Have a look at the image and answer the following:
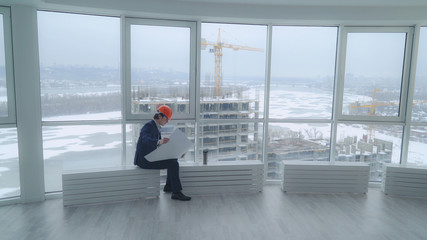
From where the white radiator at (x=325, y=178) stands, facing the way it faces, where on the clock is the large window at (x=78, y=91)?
The large window is roughly at 2 o'clock from the white radiator.

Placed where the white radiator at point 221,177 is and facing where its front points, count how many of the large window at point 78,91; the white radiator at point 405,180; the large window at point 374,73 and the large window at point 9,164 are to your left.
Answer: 2

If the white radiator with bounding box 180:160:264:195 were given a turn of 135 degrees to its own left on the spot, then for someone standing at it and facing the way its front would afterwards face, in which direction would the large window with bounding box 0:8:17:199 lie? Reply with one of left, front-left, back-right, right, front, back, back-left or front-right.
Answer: back-left

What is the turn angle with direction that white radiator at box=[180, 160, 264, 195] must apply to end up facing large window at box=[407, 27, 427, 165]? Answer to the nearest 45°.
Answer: approximately 90° to its left

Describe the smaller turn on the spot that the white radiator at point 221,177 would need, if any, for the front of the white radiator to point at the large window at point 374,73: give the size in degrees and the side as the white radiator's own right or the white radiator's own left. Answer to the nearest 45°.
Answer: approximately 90° to the white radiator's own left

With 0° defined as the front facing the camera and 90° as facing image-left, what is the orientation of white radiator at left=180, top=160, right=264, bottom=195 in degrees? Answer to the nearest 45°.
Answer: approximately 0°

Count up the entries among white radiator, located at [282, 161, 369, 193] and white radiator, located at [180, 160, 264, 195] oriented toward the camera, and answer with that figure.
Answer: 2

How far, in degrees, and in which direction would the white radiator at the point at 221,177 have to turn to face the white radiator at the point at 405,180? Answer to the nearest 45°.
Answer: approximately 90° to its left
